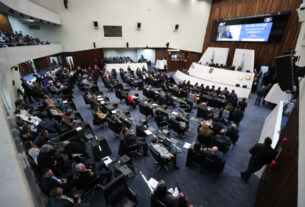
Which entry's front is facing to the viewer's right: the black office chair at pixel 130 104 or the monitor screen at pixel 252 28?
the black office chair

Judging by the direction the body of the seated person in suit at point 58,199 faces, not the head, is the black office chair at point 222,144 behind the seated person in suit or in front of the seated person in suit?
in front

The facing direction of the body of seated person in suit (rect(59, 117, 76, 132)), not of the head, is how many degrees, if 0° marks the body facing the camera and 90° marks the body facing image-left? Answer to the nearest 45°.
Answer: approximately 270°

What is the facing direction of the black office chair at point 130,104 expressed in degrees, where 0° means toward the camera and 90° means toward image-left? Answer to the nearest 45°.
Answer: approximately 270°

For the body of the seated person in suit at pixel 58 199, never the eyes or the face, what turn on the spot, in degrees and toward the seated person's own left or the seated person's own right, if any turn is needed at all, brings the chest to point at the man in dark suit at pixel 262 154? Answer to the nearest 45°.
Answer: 0° — they already face them

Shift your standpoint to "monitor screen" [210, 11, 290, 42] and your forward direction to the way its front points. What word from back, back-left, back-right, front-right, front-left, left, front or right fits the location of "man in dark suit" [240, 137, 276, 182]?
front-left

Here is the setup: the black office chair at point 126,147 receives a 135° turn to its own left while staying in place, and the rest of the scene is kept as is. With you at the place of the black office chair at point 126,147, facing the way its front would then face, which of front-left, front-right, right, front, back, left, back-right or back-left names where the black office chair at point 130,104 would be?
front-right

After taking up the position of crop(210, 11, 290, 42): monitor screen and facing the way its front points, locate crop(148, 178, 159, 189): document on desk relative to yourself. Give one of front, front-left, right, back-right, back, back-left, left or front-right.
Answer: front-left

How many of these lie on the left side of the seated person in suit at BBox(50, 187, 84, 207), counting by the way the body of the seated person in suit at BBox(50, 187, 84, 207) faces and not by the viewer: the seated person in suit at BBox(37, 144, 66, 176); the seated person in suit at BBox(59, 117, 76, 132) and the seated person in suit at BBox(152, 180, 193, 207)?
2

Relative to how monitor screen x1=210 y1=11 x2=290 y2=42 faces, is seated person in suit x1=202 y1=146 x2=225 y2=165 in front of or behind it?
in front

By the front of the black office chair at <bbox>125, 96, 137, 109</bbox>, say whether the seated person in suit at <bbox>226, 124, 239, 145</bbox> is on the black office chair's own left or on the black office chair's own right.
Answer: on the black office chair's own right
